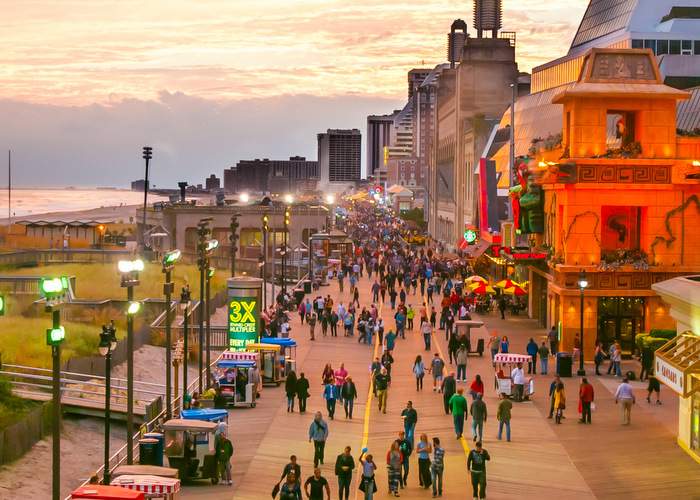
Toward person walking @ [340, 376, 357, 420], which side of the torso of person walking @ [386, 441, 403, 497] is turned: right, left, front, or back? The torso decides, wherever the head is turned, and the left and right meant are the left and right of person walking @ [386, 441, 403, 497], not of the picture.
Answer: back

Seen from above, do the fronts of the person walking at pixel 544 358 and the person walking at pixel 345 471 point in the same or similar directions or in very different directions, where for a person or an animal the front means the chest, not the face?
very different directions

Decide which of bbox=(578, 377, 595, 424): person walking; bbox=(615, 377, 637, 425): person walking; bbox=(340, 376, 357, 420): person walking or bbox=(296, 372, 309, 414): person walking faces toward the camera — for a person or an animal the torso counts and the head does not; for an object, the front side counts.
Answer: bbox=(340, 376, 357, 420): person walking

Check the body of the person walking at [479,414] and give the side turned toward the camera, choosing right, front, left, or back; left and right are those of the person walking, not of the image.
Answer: back

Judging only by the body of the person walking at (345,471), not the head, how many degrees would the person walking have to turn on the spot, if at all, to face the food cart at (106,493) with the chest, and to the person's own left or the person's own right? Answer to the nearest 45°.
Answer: approximately 45° to the person's own right
